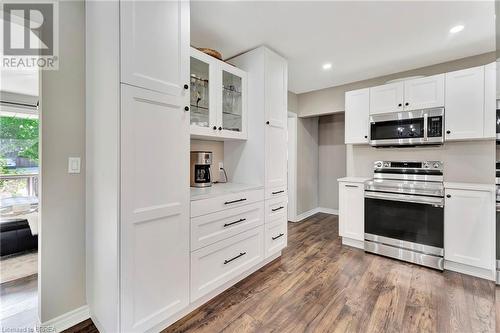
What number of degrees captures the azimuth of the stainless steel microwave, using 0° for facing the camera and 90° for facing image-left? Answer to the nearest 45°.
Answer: approximately 0°

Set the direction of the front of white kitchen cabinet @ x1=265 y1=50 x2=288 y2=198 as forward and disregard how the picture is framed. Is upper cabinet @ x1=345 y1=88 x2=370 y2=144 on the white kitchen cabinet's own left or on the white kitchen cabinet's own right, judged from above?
on the white kitchen cabinet's own left

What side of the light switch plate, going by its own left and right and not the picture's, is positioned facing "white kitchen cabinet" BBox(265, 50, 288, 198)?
left

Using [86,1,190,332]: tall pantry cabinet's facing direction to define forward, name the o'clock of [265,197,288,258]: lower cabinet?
The lower cabinet is roughly at 10 o'clock from the tall pantry cabinet.

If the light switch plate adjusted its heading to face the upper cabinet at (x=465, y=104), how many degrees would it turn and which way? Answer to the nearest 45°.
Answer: approximately 45° to its left

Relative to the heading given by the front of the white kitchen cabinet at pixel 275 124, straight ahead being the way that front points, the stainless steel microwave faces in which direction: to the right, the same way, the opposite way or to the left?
to the right

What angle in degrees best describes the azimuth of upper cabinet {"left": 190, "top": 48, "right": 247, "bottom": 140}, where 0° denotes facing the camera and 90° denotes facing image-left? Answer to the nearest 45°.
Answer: approximately 315°

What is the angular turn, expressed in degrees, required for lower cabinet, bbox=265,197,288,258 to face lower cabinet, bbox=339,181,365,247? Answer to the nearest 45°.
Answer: approximately 90° to its left

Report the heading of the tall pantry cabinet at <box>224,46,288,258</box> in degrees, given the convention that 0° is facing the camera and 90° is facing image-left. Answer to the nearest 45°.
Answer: approximately 315°

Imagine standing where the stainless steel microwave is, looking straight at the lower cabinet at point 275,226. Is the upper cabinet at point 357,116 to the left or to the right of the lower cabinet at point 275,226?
right
